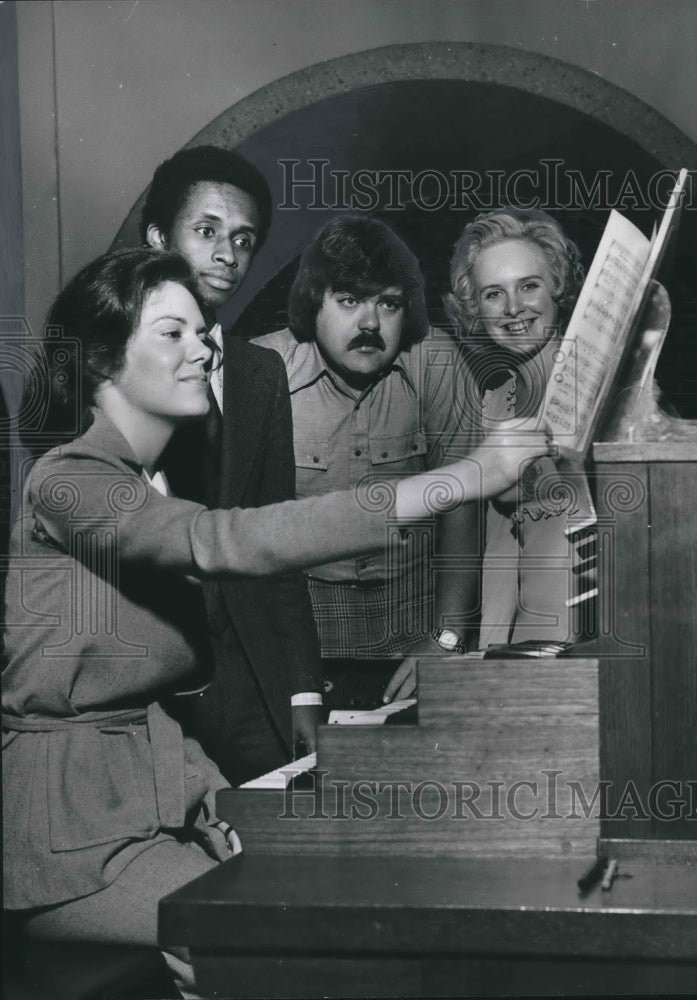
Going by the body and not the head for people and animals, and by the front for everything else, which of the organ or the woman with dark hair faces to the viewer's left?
the organ

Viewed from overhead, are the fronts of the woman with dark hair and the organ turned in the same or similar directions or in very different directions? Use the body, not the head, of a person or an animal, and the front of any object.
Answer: very different directions

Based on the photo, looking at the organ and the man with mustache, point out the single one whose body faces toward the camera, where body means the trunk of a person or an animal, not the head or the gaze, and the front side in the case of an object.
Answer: the man with mustache

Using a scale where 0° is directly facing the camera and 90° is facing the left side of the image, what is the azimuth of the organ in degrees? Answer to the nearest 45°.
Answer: approximately 90°

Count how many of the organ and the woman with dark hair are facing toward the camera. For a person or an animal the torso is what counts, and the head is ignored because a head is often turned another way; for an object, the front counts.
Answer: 0

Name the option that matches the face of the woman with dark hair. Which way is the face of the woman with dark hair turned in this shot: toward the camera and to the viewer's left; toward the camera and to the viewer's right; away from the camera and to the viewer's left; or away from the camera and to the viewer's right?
toward the camera and to the viewer's right

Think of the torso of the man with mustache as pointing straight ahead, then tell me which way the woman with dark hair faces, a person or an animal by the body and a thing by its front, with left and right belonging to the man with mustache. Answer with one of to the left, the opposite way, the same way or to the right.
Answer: to the left

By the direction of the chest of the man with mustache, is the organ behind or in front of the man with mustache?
in front

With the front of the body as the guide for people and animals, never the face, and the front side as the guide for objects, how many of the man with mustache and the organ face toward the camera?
1

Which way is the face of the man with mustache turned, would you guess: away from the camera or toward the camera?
toward the camera

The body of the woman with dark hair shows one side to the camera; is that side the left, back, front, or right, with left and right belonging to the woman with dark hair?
right

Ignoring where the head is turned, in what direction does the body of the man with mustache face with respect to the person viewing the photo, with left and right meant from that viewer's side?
facing the viewer

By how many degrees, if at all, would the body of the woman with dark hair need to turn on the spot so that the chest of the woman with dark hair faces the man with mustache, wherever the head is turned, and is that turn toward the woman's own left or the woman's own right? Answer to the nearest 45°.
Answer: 0° — they already face them
